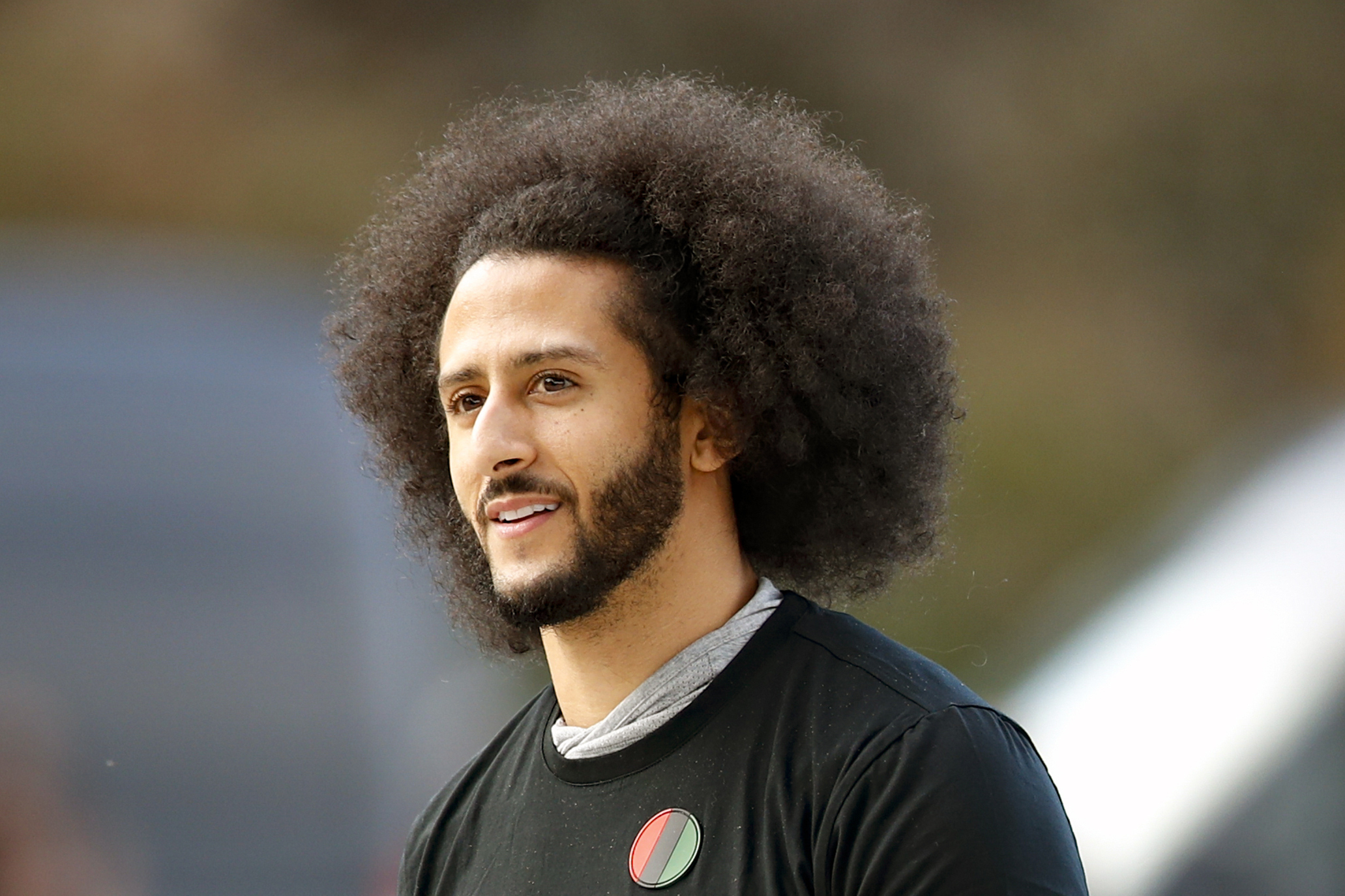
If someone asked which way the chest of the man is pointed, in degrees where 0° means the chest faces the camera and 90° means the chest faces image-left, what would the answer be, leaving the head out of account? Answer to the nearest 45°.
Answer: approximately 45°
